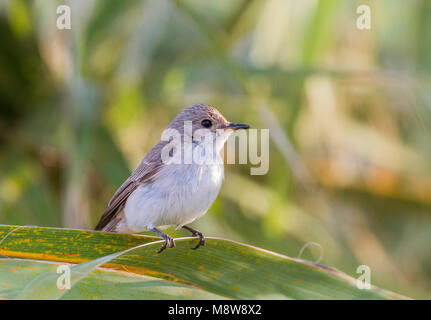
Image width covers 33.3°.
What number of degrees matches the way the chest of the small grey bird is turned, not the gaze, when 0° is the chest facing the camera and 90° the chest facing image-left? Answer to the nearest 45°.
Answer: approximately 270°

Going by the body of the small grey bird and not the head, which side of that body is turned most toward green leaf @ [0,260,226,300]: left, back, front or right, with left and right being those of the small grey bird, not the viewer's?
right
